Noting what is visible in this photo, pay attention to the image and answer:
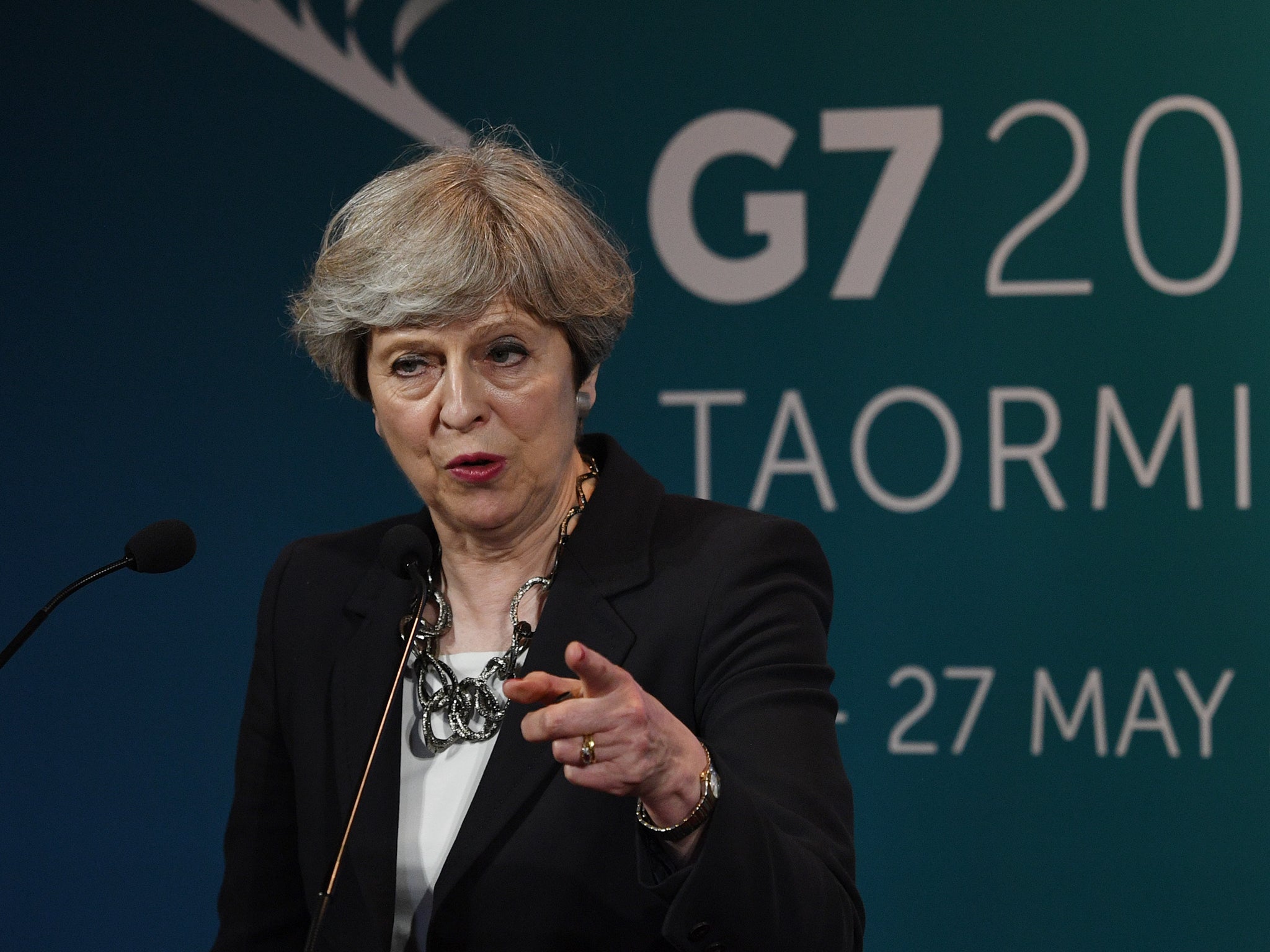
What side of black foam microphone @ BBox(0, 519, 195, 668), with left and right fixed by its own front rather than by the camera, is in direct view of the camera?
right

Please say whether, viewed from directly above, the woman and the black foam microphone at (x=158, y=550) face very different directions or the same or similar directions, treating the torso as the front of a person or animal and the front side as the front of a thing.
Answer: very different directions

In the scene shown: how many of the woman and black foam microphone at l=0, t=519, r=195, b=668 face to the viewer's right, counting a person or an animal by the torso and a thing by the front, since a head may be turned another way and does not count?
1
